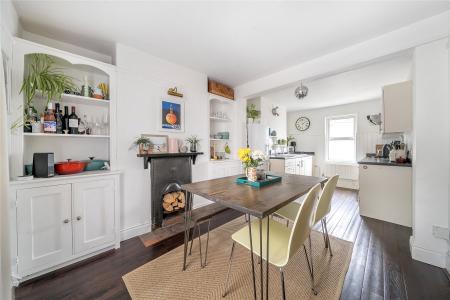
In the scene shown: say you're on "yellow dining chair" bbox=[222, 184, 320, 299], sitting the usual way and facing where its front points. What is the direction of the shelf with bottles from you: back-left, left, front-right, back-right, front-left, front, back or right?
front-left

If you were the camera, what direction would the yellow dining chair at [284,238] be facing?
facing away from the viewer and to the left of the viewer

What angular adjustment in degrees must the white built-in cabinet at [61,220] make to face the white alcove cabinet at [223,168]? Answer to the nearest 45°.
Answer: approximately 45° to its left

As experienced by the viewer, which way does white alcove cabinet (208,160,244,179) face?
facing the viewer and to the right of the viewer

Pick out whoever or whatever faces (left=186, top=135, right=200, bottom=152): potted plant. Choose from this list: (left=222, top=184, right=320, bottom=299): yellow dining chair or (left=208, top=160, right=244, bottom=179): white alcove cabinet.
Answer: the yellow dining chair

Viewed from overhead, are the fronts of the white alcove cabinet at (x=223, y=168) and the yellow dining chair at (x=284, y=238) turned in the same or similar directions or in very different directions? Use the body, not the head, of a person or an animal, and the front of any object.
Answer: very different directions

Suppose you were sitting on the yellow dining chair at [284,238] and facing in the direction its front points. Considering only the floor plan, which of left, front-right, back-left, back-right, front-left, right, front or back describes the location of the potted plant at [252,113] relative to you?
front-right

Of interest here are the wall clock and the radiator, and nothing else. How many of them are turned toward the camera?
2

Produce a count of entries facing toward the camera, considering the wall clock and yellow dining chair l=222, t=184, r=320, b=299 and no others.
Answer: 1

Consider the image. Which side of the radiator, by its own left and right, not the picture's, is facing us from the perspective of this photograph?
front

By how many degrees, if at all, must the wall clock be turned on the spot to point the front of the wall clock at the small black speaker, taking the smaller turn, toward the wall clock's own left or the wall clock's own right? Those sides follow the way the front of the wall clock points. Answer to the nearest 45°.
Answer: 0° — it already faces it

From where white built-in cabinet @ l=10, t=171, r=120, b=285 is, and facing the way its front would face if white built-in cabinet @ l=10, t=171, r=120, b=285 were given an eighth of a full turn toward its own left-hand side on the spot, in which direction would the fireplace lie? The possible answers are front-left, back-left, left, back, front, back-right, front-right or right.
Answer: front
